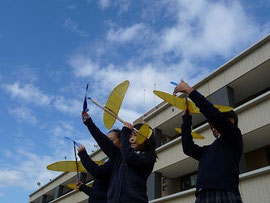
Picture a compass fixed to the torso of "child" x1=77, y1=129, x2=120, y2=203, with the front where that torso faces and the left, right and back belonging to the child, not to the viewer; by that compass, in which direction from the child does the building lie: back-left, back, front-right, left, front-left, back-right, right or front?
back-right

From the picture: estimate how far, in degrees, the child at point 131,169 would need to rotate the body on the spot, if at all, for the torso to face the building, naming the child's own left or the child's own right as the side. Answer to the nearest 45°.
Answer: approximately 180°

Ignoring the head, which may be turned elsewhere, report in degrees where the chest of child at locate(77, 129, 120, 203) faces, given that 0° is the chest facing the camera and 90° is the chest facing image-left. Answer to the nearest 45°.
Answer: approximately 90°

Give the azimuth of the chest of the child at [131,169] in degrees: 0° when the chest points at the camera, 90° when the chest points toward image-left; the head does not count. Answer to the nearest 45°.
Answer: approximately 45°
